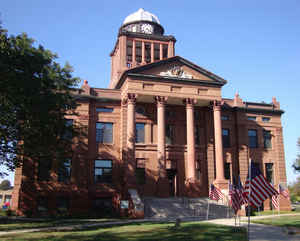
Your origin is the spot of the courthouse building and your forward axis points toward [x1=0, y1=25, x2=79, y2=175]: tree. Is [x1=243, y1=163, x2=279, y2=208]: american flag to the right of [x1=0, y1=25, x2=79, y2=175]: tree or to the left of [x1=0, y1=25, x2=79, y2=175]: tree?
left

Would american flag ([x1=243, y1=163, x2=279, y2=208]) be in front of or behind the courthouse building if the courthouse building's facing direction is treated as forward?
in front

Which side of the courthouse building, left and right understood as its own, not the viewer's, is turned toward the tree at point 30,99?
right

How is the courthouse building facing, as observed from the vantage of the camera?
facing the viewer and to the right of the viewer

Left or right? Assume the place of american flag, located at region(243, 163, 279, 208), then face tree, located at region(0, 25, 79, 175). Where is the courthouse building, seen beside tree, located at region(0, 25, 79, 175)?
right
